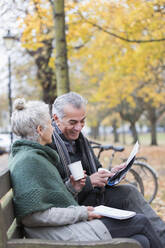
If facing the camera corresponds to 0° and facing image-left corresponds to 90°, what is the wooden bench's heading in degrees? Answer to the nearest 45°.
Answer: approximately 270°

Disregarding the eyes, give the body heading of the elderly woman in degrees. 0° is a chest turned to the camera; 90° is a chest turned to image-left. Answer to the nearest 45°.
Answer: approximately 270°

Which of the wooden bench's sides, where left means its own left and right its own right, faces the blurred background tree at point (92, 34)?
left

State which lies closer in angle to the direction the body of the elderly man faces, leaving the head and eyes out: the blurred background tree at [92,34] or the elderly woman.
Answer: the elderly woman

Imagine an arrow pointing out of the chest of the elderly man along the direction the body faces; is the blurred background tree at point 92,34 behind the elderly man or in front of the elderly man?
behind

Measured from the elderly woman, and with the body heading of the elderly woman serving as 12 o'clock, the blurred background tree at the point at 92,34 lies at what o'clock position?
The blurred background tree is roughly at 9 o'clock from the elderly woman.

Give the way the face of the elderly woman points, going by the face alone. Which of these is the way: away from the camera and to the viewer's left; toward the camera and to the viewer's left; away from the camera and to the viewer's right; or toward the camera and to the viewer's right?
away from the camera and to the viewer's right
